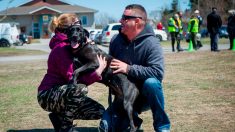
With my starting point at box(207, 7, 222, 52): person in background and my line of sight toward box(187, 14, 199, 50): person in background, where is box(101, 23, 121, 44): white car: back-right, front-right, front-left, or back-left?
front-right

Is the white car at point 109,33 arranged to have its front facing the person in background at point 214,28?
no

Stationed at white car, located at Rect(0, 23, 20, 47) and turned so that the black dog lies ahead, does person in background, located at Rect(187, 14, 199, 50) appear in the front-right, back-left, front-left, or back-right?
front-left

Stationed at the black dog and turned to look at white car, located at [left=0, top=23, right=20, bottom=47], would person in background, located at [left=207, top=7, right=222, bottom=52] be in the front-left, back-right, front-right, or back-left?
front-right

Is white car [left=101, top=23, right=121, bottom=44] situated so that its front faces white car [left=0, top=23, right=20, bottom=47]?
no
